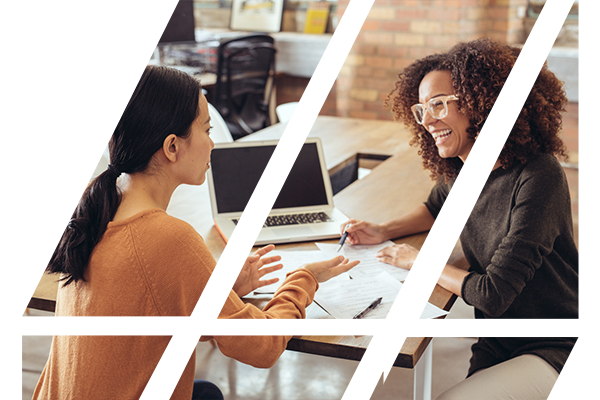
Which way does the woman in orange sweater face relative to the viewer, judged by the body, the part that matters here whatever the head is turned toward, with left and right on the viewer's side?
facing away from the viewer and to the right of the viewer

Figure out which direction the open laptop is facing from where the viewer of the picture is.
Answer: facing the viewer

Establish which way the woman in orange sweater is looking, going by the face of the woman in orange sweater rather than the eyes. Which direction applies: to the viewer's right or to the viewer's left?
to the viewer's right

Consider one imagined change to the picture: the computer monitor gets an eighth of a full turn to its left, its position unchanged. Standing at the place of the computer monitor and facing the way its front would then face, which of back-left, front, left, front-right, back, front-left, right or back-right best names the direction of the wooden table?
front-right

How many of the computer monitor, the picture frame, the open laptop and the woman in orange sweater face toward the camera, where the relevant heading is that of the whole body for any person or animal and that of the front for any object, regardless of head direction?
3

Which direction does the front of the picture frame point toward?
toward the camera

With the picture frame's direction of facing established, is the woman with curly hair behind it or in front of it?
in front

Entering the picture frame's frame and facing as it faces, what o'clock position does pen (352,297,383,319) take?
The pen is roughly at 12 o'clock from the picture frame.

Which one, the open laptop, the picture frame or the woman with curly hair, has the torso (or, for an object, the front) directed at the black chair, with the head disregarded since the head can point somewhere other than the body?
the picture frame

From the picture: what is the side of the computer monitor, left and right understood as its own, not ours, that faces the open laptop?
front

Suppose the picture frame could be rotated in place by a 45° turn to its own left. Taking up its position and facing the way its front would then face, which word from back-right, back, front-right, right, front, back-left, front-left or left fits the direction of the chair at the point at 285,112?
front-right

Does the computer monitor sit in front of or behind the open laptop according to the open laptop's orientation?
behind

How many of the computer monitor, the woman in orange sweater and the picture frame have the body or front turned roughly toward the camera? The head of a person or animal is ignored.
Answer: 2

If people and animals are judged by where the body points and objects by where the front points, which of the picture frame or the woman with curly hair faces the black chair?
the picture frame

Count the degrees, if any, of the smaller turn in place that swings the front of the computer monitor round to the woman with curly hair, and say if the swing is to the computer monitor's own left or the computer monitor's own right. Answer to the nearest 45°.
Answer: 0° — it already faces them

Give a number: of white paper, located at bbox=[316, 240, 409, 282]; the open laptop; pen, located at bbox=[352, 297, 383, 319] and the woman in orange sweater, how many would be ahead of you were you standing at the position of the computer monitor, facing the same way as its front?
4
